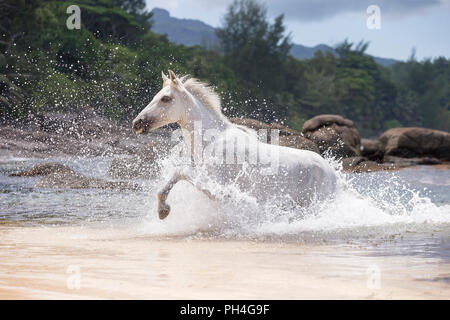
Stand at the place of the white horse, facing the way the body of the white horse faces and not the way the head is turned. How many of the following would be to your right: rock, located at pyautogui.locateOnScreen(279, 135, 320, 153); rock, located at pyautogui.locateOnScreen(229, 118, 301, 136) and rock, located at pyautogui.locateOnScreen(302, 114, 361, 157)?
3

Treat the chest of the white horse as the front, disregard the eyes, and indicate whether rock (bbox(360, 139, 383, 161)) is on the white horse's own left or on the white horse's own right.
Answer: on the white horse's own right

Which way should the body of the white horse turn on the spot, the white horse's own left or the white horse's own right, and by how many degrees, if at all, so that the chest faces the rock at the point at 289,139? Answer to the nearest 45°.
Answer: approximately 90° to the white horse's own right

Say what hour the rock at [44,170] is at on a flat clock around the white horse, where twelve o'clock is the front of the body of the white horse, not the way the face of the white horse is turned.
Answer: The rock is roughly at 2 o'clock from the white horse.

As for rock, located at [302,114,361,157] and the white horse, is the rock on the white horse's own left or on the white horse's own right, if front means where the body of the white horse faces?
on the white horse's own right

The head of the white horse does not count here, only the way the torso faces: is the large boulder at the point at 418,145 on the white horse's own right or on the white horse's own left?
on the white horse's own right

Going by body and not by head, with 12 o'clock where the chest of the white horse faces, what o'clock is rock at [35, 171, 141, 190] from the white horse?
The rock is roughly at 2 o'clock from the white horse.

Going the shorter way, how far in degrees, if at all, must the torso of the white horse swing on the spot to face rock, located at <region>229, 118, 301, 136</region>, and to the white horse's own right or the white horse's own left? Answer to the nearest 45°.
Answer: approximately 90° to the white horse's own right

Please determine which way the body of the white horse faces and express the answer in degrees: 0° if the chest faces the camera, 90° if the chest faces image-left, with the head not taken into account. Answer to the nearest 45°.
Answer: approximately 90°

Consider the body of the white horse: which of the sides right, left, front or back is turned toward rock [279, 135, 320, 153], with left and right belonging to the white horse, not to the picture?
right

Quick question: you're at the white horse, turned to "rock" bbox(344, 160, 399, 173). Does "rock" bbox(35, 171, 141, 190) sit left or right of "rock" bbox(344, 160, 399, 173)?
left
